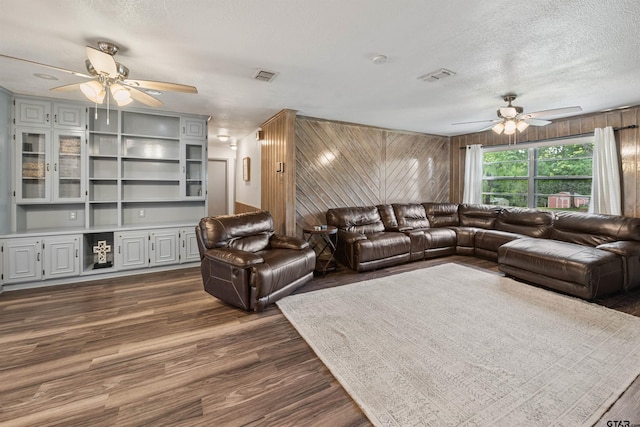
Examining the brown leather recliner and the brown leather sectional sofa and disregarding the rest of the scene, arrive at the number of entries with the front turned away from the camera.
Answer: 0

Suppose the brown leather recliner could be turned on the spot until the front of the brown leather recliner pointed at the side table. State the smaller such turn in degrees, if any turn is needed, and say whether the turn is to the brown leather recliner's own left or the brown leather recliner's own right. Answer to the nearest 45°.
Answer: approximately 90° to the brown leather recliner's own left

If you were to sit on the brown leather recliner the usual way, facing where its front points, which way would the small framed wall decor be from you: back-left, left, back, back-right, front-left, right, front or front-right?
back-left

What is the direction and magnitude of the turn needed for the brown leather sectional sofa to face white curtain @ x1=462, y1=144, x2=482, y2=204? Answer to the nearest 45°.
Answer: approximately 180°

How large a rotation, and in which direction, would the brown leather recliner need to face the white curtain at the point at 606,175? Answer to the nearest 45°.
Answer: approximately 45° to its left

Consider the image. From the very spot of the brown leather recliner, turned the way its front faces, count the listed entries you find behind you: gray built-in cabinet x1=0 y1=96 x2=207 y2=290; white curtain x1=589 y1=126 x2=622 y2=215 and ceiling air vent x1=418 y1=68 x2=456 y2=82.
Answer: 1

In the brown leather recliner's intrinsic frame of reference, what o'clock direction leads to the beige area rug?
The beige area rug is roughly at 12 o'clock from the brown leather recliner.

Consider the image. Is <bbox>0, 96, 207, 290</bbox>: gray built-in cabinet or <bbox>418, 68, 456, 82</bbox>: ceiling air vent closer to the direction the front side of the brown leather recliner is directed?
the ceiling air vent

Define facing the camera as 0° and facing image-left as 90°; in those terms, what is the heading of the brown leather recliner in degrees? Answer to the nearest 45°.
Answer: approximately 315°

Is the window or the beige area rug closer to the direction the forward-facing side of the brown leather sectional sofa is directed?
the beige area rug
